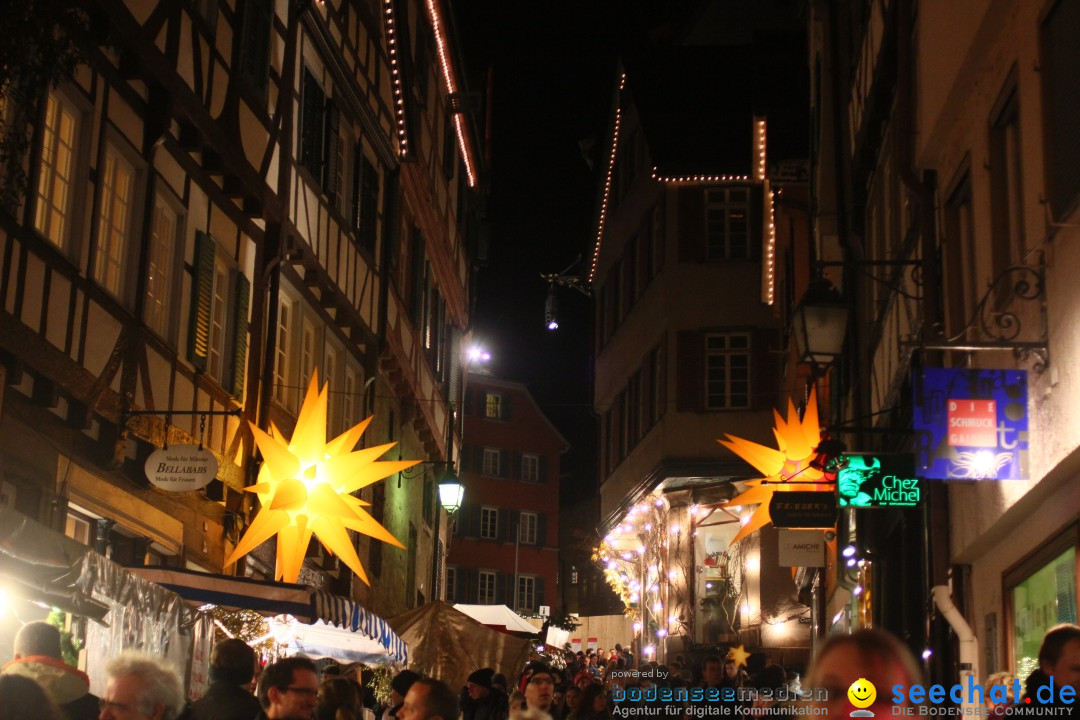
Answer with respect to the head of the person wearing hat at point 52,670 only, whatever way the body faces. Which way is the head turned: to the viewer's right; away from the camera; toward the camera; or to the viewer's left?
away from the camera

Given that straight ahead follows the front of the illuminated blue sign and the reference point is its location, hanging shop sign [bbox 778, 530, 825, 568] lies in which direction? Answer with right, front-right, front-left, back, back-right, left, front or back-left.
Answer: back

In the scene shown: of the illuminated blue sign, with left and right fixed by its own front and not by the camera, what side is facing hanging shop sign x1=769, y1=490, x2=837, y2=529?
back

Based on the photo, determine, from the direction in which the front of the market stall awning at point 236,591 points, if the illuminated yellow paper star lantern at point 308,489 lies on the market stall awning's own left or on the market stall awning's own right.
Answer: on the market stall awning's own left

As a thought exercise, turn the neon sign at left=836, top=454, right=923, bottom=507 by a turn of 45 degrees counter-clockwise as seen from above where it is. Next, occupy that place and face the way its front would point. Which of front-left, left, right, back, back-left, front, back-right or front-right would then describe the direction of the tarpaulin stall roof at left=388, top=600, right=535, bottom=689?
back

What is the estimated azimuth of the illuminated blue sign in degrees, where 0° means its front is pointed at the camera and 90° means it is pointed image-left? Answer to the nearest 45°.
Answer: approximately 0°

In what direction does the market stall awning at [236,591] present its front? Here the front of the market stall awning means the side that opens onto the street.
to the viewer's right

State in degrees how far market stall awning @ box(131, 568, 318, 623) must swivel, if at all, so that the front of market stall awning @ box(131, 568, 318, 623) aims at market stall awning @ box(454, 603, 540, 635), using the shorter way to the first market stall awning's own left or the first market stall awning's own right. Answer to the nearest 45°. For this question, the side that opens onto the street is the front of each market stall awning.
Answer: approximately 90° to the first market stall awning's own left

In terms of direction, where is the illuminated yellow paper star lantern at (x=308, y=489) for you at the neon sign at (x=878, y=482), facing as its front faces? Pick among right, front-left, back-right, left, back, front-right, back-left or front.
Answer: right

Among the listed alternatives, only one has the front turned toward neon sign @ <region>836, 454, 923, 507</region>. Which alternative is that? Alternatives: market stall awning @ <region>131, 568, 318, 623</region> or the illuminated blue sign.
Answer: the market stall awning

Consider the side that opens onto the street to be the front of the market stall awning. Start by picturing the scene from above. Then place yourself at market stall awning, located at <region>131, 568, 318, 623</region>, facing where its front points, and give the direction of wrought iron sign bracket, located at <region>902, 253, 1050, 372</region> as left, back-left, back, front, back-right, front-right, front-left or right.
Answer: front-right

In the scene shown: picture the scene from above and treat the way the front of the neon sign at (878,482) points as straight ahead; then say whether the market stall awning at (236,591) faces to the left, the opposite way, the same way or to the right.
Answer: to the left
